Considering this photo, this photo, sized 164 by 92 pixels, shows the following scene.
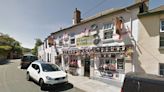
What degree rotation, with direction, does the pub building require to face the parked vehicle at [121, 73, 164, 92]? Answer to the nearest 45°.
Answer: approximately 45° to its left

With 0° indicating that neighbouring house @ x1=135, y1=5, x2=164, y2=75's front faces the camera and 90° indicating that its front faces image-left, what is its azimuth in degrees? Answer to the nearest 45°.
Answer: approximately 45°

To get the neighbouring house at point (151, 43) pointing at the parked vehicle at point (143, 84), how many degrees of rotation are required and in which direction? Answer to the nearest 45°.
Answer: approximately 45° to its left

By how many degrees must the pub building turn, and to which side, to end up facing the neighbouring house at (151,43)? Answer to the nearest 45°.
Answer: approximately 90° to its left

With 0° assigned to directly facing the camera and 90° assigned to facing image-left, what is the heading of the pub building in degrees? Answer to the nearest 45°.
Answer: approximately 45°

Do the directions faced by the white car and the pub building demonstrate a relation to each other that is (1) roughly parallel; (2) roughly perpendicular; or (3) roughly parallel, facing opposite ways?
roughly perpendicular

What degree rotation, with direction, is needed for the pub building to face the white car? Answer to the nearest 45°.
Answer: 0° — it already faces it

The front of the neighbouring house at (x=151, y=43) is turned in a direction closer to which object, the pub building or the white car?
the white car
